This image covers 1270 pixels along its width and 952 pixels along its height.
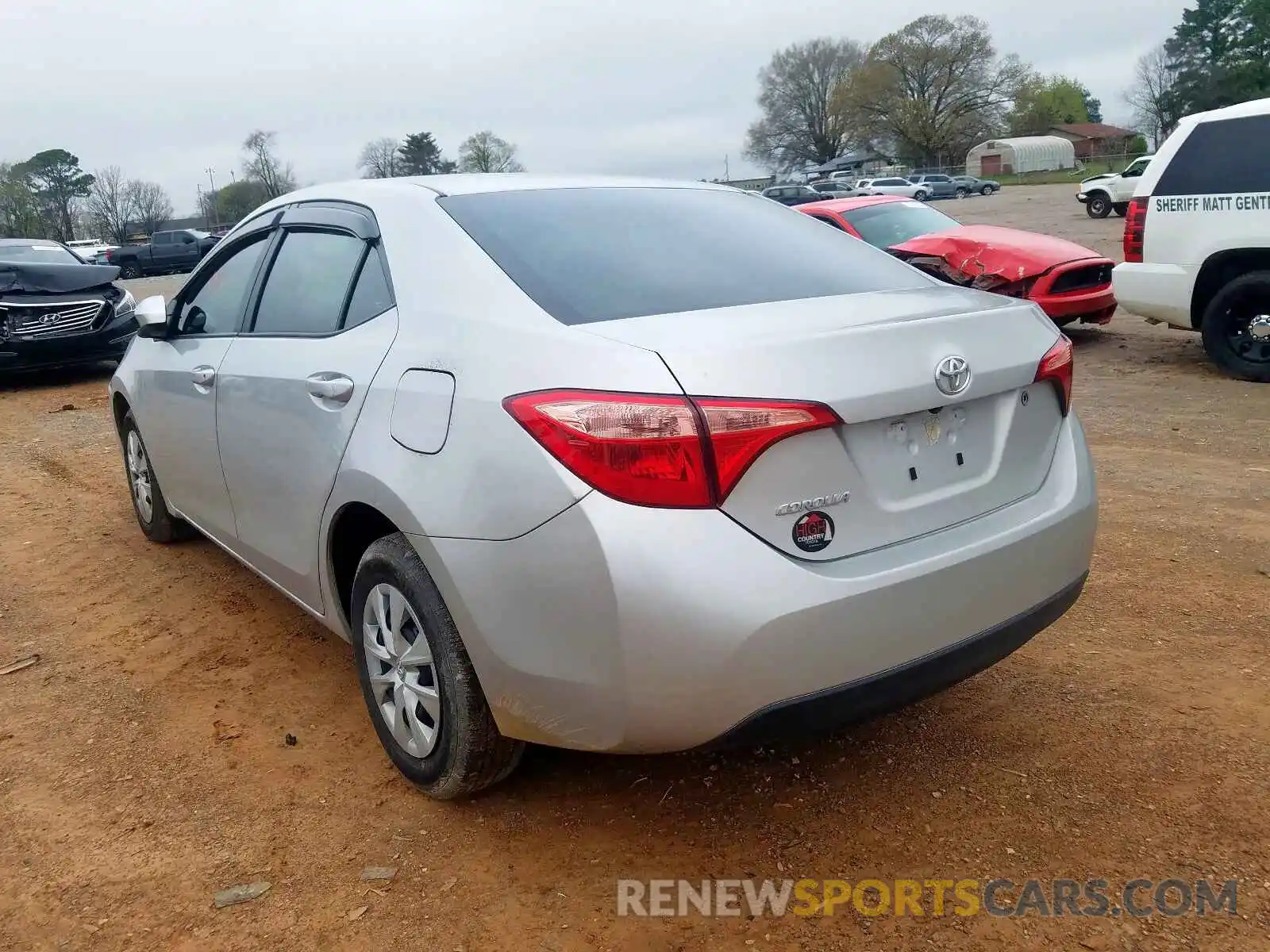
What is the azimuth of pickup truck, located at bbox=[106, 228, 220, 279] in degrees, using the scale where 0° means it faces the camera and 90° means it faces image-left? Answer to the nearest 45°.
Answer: approximately 270°

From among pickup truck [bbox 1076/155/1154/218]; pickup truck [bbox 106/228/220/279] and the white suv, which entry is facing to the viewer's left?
pickup truck [bbox 1076/155/1154/218]

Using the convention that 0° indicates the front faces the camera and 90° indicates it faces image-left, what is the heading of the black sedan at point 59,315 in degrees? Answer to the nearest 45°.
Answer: approximately 315°

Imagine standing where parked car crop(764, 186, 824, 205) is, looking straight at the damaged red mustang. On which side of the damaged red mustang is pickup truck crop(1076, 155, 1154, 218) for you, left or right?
left

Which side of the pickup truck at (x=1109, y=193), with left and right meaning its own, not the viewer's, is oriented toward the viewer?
left

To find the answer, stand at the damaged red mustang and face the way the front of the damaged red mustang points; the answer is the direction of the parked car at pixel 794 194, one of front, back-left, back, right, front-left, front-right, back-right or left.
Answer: back-left

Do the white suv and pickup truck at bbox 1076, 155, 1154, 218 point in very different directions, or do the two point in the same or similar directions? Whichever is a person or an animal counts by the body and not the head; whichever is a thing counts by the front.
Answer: very different directions

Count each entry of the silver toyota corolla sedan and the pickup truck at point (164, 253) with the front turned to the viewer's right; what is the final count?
1

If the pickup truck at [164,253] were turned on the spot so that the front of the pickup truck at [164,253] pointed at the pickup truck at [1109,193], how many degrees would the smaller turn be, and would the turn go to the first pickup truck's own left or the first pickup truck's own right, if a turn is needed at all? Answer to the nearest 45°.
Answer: approximately 45° to the first pickup truck's own right

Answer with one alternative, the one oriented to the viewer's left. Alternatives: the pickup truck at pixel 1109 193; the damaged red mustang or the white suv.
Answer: the pickup truck

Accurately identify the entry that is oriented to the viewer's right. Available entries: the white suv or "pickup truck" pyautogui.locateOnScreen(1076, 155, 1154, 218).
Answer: the white suv

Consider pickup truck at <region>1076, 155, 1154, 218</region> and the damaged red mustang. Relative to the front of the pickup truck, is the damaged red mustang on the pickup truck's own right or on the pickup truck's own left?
on the pickup truck's own left

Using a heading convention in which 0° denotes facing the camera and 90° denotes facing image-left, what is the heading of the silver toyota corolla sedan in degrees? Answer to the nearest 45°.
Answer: approximately 135°

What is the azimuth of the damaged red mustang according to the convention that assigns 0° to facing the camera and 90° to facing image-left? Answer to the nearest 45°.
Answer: approximately 315°
